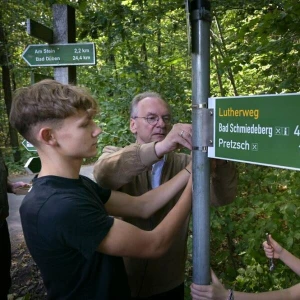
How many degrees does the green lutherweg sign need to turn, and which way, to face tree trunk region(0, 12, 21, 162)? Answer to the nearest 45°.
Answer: approximately 90° to its right

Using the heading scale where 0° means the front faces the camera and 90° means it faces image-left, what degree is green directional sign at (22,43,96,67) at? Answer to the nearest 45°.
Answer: approximately 0°

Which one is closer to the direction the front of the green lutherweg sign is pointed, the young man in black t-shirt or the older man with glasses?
the young man in black t-shirt

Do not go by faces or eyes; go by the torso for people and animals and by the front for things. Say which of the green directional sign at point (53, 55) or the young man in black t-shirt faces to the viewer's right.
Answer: the young man in black t-shirt

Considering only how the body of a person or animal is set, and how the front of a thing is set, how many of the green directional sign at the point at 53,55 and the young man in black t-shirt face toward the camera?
1

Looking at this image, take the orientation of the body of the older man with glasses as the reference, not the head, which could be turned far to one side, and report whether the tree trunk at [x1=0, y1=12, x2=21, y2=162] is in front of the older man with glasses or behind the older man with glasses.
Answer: behind

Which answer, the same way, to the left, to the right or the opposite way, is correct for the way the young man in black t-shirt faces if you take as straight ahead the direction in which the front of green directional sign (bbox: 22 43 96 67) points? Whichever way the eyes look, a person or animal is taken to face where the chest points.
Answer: to the left

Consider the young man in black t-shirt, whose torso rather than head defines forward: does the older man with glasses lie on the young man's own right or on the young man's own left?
on the young man's own left

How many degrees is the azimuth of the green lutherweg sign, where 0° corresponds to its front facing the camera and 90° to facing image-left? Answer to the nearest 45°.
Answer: approximately 45°

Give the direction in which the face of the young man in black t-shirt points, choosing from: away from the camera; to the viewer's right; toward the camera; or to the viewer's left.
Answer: to the viewer's right

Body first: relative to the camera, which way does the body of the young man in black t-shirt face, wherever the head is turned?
to the viewer's right

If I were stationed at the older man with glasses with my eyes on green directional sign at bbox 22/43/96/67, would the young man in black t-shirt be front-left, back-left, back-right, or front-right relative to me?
back-left

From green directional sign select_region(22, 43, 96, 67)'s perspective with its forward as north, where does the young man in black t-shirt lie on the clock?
The young man in black t-shirt is roughly at 12 o'clock from the green directional sign.
